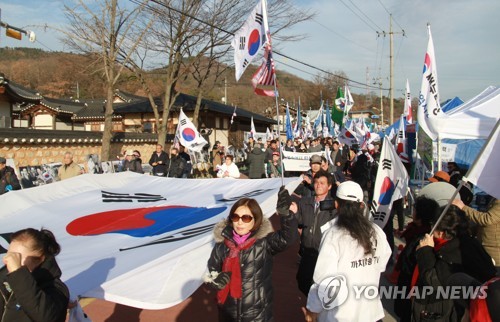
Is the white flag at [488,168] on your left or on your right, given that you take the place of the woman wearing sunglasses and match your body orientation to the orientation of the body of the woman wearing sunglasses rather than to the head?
on your left

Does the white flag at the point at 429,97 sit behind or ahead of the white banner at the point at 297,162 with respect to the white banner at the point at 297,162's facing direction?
ahead

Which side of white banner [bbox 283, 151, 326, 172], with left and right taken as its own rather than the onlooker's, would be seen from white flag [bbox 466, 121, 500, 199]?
front

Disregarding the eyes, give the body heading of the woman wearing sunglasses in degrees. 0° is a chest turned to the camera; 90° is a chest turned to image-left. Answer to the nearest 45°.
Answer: approximately 45°

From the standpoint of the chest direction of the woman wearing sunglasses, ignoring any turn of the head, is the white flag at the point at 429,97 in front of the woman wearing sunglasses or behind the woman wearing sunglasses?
behind

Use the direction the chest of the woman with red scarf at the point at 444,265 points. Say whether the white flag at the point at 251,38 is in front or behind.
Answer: in front

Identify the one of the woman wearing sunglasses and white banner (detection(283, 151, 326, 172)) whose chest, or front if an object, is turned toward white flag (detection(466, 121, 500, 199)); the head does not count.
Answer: the white banner

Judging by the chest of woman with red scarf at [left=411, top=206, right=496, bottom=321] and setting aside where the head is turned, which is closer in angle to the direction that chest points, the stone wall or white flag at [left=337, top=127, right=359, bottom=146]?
the stone wall

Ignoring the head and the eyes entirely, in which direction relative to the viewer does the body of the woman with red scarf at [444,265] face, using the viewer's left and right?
facing to the left of the viewer

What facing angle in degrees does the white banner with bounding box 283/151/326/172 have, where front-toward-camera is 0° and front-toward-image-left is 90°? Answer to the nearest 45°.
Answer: approximately 0°
